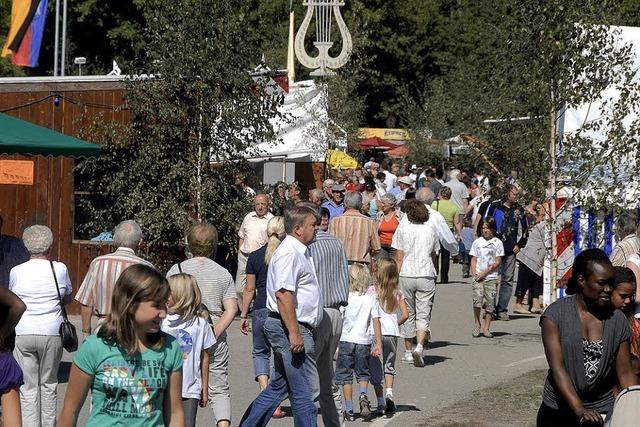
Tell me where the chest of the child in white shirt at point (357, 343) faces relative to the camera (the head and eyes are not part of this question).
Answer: away from the camera

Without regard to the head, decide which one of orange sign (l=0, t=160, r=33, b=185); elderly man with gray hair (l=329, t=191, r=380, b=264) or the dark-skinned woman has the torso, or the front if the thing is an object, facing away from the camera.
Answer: the elderly man with gray hair

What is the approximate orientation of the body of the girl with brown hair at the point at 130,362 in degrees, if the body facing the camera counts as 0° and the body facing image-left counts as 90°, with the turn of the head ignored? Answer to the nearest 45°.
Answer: approximately 315°

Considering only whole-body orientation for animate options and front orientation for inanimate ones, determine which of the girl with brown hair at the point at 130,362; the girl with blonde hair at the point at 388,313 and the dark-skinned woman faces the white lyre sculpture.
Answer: the girl with blonde hair at the point at 388,313

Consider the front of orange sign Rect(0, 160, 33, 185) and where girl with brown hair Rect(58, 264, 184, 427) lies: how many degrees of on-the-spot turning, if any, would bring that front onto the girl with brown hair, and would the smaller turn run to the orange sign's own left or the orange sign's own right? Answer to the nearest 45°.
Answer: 0° — it already faces them

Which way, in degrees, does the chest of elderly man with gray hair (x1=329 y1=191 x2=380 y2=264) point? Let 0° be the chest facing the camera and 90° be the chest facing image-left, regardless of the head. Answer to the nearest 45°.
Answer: approximately 180°

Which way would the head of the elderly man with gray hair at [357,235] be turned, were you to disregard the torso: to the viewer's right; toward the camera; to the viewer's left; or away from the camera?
away from the camera

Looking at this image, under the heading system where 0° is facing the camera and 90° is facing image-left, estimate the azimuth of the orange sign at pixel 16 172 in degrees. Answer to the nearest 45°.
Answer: approximately 0°

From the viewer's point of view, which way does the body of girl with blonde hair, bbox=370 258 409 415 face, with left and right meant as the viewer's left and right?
facing away from the viewer

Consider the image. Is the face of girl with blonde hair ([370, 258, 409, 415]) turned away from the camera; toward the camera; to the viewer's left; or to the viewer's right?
away from the camera

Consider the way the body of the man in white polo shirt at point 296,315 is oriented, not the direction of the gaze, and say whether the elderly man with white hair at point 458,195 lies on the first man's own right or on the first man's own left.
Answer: on the first man's own left

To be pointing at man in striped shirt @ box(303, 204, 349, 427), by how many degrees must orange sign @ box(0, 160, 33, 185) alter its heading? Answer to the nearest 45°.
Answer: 0° — it already faces them

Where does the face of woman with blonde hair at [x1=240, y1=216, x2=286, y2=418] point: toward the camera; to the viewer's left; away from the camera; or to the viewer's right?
away from the camera
